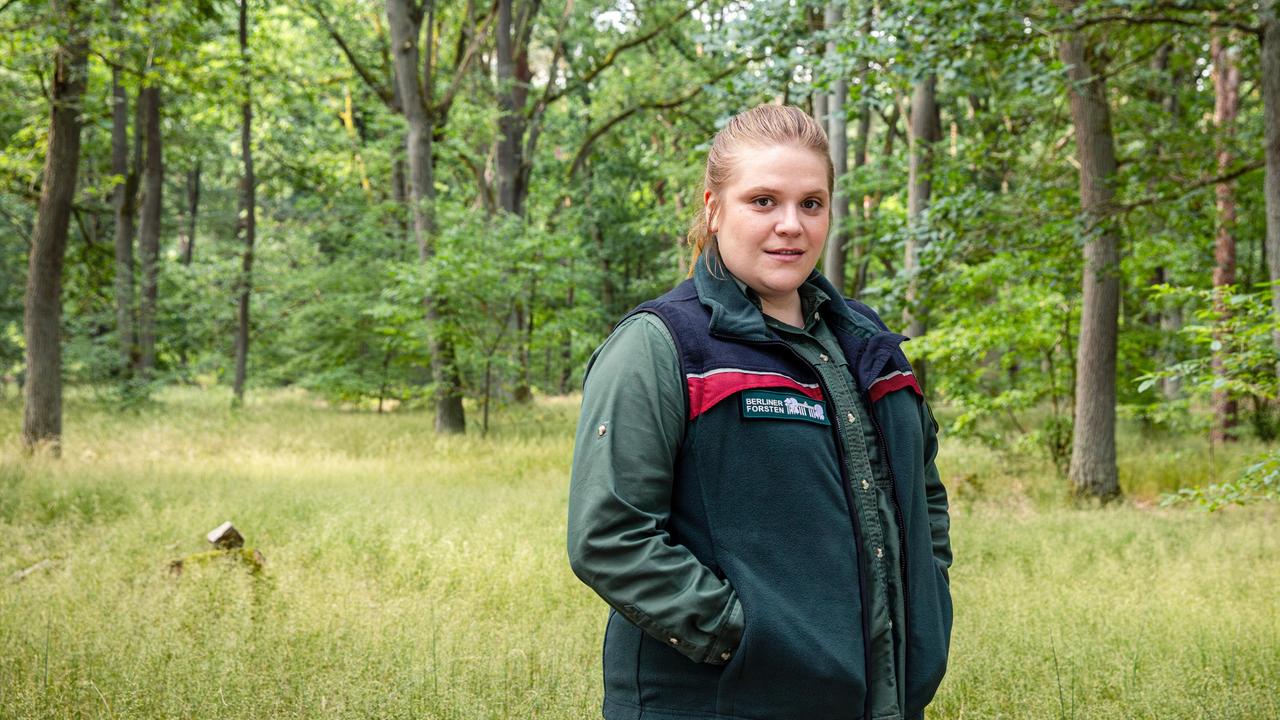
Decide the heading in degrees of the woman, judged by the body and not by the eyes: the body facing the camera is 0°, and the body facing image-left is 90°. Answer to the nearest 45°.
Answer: approximately 315°
